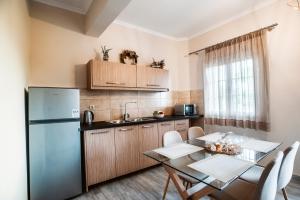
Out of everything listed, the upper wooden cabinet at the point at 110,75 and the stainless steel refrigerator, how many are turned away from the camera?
0

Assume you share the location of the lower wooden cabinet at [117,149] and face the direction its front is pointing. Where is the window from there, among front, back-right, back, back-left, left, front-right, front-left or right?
front-left

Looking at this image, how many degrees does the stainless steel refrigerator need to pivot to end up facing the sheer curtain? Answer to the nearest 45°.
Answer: approximately 90° to its left

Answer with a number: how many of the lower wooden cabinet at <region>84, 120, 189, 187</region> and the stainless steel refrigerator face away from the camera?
0

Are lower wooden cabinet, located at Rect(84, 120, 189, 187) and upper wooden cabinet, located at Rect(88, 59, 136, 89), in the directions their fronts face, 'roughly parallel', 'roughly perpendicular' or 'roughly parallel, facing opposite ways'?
roughly parallel

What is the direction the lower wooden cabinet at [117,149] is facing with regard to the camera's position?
facing the viewer and to the right of the viewer

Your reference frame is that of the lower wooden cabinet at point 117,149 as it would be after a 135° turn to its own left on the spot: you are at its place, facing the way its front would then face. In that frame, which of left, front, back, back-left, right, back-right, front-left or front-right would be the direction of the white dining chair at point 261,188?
back-right

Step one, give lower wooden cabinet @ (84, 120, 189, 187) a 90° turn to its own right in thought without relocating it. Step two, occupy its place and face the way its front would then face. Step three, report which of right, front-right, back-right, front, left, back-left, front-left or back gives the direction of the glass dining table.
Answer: left

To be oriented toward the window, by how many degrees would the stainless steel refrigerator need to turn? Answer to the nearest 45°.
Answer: approximately 90° to its left

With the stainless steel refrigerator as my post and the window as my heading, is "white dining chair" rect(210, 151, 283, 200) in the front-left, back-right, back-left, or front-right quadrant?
front-right

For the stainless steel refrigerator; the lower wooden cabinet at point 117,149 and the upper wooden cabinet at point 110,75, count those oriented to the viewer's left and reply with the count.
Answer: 0

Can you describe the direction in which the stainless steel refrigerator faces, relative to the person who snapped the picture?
facing the viewer

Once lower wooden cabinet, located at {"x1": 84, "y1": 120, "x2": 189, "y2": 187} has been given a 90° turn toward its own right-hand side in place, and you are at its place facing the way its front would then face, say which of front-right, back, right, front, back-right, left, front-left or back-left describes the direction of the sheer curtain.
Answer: back-left

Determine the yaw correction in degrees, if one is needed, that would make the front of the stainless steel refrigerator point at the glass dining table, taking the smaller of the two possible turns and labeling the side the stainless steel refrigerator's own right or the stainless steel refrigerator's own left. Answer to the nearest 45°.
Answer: approximately 45° to the stainless steel refrigerator's own left

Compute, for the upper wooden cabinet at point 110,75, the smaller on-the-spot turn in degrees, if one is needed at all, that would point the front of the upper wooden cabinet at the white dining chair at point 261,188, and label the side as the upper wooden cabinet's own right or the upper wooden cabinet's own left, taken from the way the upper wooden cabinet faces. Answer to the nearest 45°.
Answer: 0° — it already faces it

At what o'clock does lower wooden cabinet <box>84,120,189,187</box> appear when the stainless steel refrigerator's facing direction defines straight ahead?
The lower wooden cabinet is roughly at 9 o'clock from the stainless steel refrigerator.
